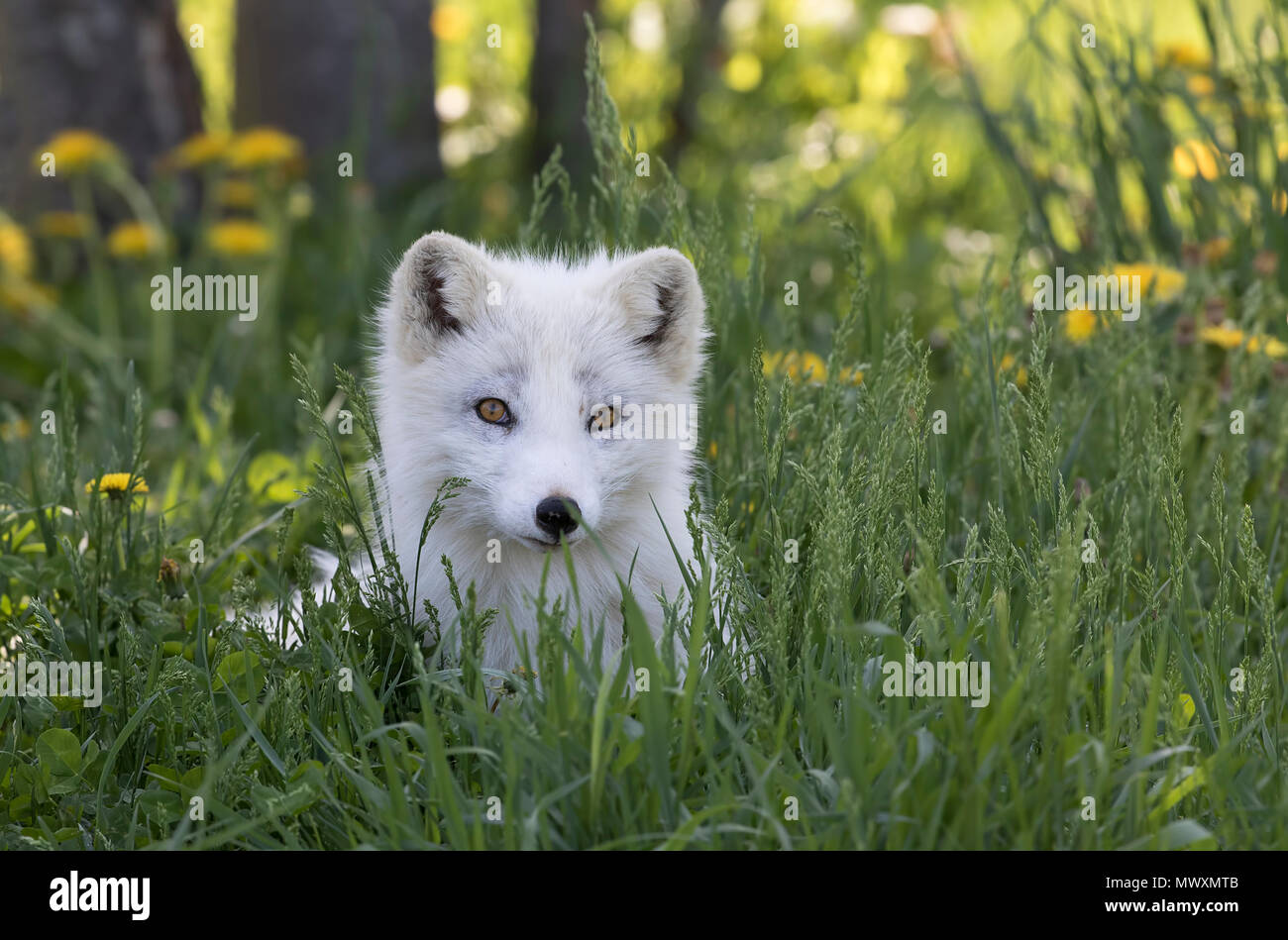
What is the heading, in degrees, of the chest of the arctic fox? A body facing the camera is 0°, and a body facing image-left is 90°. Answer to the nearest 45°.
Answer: approximately 0°

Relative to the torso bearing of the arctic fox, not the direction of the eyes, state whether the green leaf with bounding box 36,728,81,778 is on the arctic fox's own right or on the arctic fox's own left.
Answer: on the arctic fox's own right

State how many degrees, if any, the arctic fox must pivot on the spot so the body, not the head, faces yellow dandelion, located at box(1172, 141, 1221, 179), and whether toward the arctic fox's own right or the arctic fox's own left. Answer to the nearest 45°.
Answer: approximately 135° to the arctic fox's own left

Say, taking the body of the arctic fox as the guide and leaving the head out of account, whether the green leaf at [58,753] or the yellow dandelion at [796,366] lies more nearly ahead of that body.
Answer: the green leaf

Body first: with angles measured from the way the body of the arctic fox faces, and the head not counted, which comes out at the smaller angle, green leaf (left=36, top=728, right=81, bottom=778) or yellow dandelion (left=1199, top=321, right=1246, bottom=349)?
the green leaf

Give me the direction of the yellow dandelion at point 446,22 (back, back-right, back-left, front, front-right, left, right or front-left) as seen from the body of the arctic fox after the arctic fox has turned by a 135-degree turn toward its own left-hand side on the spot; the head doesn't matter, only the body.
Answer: front-left

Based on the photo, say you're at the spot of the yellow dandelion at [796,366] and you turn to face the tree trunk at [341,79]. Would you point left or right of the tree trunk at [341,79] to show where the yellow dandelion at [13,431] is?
left
